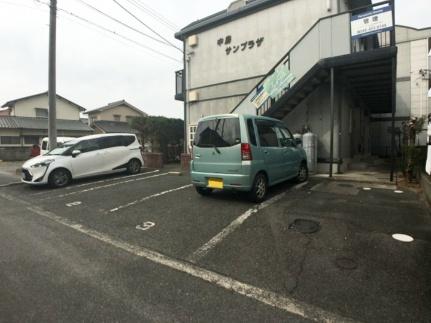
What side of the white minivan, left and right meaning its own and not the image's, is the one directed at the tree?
back

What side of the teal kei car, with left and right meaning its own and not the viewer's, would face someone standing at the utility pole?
left

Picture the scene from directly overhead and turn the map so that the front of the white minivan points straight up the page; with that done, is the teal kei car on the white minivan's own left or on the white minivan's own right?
on the white minivan's own left

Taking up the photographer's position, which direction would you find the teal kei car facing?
facing away from the viewer and to the right of the viewer

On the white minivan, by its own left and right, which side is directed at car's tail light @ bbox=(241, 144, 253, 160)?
left

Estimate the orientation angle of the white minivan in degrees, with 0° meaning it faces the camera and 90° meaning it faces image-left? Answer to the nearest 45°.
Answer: approximately 45°

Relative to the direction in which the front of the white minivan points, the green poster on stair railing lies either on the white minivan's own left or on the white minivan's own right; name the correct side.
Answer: on the white minivan's own left

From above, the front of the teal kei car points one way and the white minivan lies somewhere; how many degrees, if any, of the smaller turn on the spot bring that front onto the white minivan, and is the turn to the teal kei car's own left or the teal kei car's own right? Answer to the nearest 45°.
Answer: approximately 90° to the teal kei car's own left
